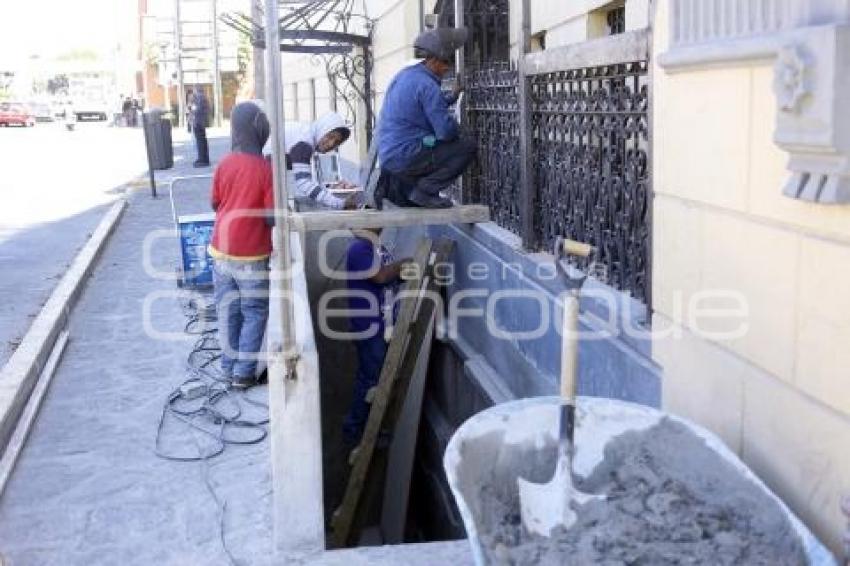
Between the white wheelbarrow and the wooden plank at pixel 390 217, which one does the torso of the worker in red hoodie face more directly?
the wooden plank

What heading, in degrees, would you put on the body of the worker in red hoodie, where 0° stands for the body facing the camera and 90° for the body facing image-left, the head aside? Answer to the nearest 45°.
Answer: approximately 180°

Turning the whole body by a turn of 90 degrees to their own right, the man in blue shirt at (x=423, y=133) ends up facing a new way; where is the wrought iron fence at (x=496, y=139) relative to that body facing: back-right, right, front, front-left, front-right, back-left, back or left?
left

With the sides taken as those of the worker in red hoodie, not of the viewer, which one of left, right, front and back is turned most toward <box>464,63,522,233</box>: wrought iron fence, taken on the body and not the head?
right

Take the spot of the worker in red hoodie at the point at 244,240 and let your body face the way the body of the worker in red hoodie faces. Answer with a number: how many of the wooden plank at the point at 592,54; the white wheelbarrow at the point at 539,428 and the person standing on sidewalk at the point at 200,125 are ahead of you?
1

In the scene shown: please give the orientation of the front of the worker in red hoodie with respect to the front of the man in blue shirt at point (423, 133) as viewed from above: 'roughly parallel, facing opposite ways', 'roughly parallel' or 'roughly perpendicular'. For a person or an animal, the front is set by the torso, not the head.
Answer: roughly perpendicular

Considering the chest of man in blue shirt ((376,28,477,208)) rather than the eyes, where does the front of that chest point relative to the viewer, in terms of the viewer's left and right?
facing to the right of the viewer

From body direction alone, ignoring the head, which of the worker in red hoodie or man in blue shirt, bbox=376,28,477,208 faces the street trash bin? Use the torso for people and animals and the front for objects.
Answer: the worker in red hoodie

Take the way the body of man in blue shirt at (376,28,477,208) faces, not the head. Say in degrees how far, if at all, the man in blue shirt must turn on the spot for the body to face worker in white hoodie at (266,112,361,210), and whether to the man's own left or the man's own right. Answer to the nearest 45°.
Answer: approximately 135° to the man's own left

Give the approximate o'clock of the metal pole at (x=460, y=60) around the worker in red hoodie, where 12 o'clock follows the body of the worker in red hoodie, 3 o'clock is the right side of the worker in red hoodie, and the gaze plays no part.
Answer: The metal pole is roughly at 2 o'clock from the worker in red hoodie.

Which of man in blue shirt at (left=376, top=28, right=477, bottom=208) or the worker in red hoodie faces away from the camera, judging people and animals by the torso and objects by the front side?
the worker in red hoodie

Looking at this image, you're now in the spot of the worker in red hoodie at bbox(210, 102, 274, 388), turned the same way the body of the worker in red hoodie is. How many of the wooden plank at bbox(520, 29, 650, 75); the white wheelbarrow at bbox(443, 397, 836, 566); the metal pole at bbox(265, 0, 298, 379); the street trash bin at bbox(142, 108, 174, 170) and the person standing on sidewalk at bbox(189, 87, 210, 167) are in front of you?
2

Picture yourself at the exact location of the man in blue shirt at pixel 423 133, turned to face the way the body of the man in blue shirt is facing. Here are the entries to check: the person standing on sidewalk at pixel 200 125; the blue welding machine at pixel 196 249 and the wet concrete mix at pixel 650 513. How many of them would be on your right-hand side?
1
